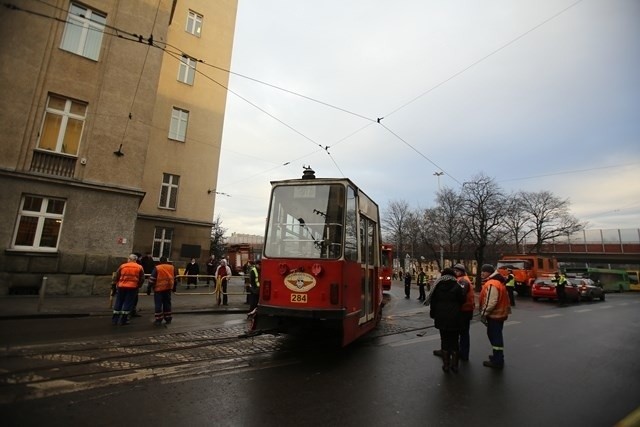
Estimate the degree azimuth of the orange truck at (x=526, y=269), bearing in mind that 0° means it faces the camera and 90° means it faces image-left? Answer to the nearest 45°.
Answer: approximately 45°

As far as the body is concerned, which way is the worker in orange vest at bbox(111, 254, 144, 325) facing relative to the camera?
away from the camera

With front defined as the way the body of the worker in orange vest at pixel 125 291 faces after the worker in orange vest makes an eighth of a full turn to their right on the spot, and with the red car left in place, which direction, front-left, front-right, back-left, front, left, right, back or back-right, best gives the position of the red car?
front-right

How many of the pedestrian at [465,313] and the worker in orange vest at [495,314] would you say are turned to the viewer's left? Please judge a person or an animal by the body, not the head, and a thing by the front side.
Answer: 2

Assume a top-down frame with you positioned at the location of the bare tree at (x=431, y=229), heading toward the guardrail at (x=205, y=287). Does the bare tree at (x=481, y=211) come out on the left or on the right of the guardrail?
left

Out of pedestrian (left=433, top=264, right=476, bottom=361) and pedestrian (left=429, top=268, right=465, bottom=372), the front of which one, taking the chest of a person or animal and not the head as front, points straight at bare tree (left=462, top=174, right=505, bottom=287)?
pedestrian (left=429, top=268, right=465, bottom=372)

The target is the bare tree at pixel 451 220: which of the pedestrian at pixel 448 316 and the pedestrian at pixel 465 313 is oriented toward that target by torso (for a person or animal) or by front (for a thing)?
the pedestrian at pixel 448 316

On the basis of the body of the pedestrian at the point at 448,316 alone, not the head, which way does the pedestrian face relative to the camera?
away from the camera

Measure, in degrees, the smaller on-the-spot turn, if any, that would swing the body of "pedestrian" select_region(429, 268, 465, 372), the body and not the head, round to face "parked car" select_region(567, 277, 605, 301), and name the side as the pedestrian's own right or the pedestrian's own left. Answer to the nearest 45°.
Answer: approximately 45° to the pedestrian's own right

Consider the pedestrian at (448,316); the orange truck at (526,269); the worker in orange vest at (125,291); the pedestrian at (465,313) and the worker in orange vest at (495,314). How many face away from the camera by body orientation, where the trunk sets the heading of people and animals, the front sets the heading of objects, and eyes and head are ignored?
2

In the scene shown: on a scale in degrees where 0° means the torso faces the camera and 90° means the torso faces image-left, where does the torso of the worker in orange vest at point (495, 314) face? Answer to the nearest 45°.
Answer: approximately 90°

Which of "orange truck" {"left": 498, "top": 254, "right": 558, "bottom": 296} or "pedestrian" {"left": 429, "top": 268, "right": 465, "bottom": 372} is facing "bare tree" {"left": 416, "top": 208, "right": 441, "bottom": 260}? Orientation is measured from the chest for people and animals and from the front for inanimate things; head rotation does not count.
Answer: the pedestrian

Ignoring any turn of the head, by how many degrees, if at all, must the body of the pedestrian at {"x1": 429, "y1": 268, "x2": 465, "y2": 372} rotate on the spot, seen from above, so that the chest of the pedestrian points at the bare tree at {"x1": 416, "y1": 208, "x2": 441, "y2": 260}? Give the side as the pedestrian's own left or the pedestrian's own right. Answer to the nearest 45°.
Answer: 0° — they already face it

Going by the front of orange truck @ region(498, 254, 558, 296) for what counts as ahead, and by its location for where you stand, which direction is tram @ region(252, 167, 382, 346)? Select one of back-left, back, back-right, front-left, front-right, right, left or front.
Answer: front-left
